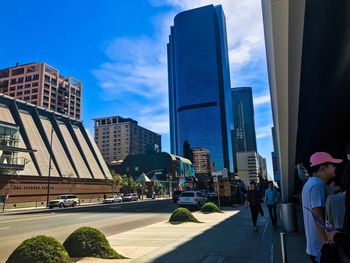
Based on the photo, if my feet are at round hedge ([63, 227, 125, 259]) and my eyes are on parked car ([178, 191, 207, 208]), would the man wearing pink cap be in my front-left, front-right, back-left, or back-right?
back-right

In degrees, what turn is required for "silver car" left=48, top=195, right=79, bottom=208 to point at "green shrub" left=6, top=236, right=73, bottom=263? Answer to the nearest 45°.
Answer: approximately 45° to its left

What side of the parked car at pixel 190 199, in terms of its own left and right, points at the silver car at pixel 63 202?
left

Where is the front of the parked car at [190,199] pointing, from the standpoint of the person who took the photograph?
facing away from the viewer and to the right of the viewer

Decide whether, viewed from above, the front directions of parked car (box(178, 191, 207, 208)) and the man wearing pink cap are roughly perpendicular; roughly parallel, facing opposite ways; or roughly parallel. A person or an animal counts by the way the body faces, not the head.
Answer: roughly perpendicular

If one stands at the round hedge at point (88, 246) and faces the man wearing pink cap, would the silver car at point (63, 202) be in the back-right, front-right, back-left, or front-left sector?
back-left
